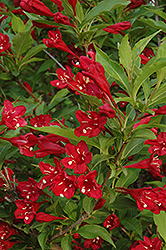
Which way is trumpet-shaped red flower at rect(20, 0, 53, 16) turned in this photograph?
to the viewer's left

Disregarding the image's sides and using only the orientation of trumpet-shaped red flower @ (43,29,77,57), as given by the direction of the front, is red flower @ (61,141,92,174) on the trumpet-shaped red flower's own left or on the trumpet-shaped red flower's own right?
on the trumpet-shaped red flower's own left

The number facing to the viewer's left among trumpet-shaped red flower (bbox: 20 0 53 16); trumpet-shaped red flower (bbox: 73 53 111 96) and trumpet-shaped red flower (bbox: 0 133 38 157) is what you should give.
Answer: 2

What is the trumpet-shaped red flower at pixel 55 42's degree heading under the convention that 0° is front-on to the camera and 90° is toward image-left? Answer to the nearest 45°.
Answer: approximately 45°
